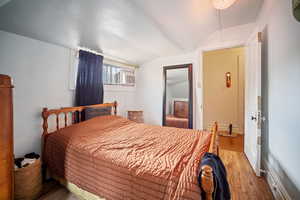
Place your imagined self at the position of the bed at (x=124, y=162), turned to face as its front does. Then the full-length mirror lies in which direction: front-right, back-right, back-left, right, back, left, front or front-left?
left

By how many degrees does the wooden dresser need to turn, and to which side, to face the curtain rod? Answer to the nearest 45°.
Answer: approximately 45° to its left

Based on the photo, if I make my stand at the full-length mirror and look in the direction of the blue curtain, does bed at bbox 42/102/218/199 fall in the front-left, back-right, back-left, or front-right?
front-left

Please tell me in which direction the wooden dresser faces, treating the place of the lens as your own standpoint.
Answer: facing to the right of the viewer

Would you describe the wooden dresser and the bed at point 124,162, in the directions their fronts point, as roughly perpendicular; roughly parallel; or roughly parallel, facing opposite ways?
roughly perpendicular

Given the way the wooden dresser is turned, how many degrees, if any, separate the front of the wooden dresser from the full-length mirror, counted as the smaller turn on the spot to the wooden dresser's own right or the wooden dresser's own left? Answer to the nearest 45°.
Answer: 0° — it already faces it

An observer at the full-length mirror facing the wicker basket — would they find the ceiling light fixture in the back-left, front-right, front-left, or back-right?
front-left

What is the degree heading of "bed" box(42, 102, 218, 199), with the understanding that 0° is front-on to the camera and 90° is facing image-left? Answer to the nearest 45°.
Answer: approximately 315°
